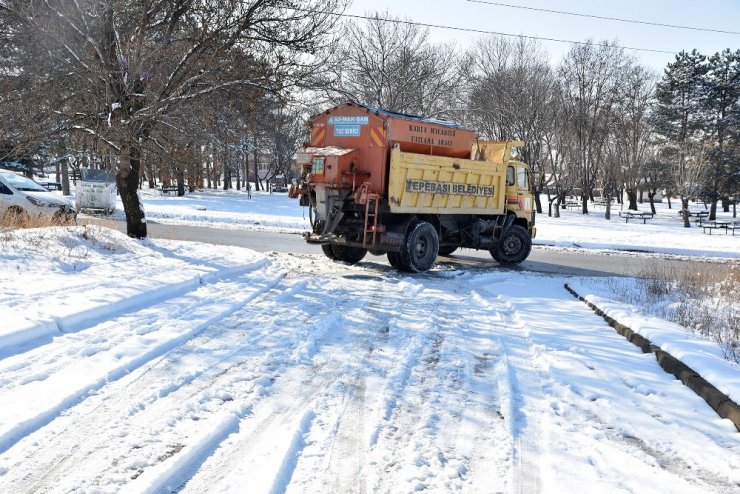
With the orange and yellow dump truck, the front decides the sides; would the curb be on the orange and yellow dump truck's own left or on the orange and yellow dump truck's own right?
on the orange and yellow dump truck's own right

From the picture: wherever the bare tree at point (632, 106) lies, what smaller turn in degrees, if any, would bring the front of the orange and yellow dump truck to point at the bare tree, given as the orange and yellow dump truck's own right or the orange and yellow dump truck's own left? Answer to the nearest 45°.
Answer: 0° — it already faces it

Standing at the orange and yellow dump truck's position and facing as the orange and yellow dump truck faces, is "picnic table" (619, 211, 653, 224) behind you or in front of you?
in front

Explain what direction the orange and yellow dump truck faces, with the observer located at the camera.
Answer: facing away from the viewer and to the right of the viewer

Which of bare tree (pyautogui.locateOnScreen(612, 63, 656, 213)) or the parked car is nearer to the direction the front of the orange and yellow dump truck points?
the bare tree

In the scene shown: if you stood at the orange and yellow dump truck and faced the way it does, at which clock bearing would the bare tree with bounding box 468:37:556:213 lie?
The bare tree is roughly at 11 o'clock from the orange and yellow dump truck.

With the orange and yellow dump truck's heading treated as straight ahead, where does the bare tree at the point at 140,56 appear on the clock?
The bare tree is roughly at 7 o'clock from the orange and yellow dump truck.

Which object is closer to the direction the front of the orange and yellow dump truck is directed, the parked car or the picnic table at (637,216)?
the picnic table

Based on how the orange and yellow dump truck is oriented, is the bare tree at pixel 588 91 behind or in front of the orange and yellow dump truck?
in front

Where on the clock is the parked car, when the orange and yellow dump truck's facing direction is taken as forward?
The parked car is roughly at 8 o'clock from the orange and yellow dump truck.
